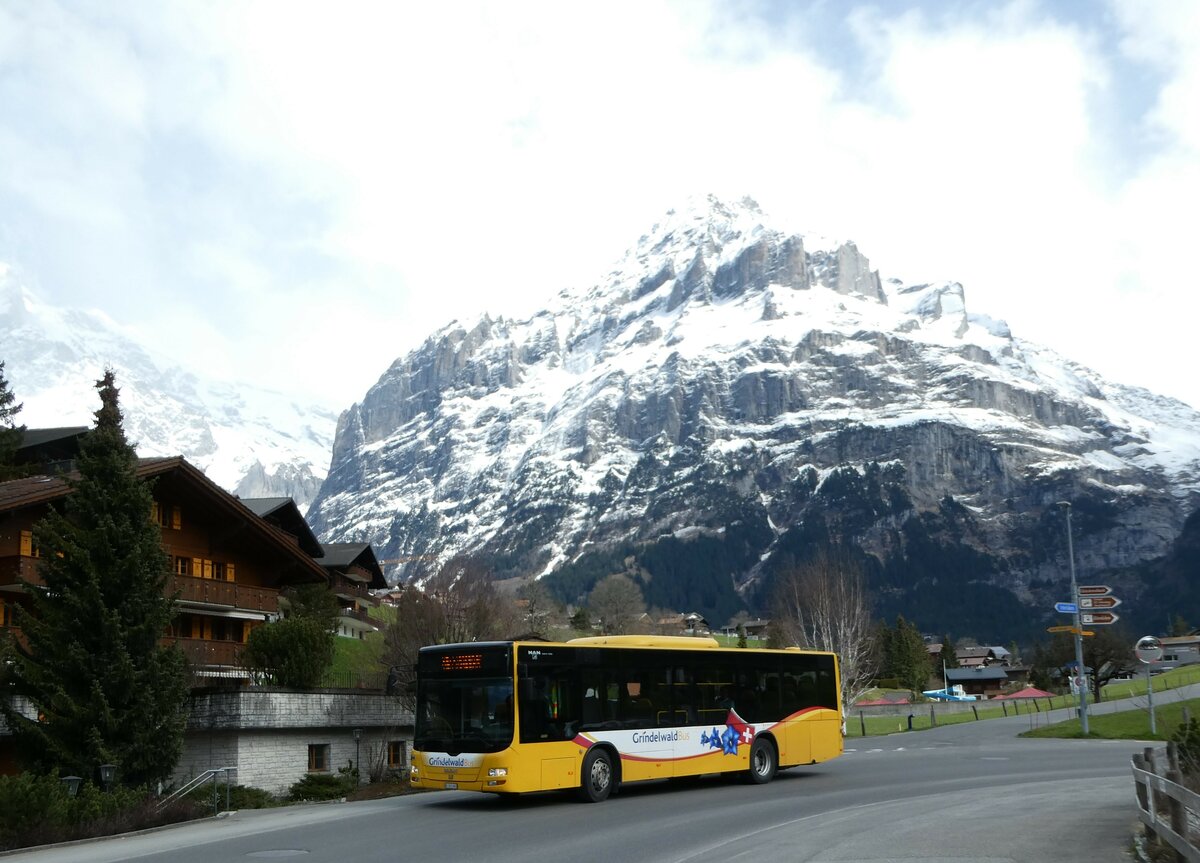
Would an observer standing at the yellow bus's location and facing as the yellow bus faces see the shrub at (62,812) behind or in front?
in front

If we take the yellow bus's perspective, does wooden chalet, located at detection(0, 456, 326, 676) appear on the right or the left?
on its right

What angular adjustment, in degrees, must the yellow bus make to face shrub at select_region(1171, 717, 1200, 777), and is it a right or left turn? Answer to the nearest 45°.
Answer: approximately 90° to its left

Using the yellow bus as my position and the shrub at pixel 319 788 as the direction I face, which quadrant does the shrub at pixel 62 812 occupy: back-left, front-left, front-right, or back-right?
front-left

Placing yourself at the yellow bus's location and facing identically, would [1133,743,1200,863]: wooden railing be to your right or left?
on your left

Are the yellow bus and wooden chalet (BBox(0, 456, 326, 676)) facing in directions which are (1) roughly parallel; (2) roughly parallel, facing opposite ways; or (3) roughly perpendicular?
roughly perpendicular

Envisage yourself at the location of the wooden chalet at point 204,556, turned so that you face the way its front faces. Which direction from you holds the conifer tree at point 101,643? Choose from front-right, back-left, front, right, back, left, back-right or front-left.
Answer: front-right

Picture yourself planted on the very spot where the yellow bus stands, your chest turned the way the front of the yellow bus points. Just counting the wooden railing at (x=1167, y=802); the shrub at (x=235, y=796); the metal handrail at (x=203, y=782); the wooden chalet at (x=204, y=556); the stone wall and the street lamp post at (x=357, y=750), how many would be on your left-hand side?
1

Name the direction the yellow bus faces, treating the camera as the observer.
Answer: facing the viewer and to the left of the viewer

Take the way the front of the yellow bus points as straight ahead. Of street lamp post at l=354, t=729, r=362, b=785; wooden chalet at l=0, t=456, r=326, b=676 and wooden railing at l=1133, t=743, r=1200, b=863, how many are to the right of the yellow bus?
2

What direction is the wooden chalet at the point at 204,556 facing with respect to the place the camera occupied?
facing the viewer and to the right of the viewer

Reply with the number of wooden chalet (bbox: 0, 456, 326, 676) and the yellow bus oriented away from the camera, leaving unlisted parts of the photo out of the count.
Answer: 0
